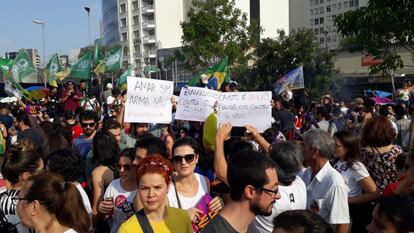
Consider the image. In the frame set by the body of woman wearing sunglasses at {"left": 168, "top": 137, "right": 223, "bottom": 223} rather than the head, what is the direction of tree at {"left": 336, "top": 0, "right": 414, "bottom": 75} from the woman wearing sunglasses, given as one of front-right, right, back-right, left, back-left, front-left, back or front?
back-left

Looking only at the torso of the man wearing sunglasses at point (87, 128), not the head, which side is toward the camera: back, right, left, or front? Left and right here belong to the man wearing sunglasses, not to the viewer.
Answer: front

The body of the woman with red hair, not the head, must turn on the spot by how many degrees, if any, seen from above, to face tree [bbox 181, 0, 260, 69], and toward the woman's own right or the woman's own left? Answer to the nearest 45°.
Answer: approximately 180°

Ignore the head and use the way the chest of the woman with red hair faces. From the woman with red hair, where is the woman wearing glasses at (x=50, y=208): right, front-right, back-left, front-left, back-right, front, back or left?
right

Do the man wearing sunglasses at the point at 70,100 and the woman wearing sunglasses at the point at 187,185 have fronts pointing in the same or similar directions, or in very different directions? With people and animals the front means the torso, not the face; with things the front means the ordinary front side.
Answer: same or similar directions

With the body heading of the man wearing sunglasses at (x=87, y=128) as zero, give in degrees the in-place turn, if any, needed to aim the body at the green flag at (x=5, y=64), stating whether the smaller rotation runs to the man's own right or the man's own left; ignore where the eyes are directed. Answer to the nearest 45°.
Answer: approximately 180°

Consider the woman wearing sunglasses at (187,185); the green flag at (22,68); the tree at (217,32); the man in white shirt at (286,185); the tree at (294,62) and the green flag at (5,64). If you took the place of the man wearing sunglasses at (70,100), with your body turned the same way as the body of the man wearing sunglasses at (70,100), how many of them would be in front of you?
2

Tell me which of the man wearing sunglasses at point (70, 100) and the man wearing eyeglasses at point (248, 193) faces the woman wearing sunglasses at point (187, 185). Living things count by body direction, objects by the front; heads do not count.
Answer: the man wearing sunglasses at point (70, 100)

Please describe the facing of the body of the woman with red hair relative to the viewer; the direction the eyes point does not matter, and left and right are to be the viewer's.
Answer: facing the viewer

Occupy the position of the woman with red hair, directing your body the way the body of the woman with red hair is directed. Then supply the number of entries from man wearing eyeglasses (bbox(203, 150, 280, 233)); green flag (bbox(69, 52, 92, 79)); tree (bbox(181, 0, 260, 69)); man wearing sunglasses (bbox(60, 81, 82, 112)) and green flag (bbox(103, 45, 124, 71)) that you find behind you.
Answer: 4

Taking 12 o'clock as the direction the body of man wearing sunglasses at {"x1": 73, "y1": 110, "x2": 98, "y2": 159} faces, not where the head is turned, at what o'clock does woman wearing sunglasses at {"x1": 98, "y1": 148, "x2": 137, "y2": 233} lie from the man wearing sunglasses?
The woman wearing sunglasses is roughly at 12 o'clock from the man wearing sunglasses.

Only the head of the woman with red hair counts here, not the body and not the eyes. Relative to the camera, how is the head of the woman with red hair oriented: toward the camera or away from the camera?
toward the camera

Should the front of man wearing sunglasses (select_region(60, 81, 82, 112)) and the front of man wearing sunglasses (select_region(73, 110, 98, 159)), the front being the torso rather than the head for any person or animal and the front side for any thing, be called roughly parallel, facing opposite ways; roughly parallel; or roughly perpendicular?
roughly parallel

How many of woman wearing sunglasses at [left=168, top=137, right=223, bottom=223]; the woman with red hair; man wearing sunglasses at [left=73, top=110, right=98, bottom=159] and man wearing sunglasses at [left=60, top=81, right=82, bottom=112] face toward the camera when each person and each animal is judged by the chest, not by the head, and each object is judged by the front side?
4
